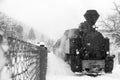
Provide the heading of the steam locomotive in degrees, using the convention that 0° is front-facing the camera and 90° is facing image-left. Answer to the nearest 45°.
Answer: approximately 0°

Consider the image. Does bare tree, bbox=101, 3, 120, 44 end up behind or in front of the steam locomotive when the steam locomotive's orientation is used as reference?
behind
